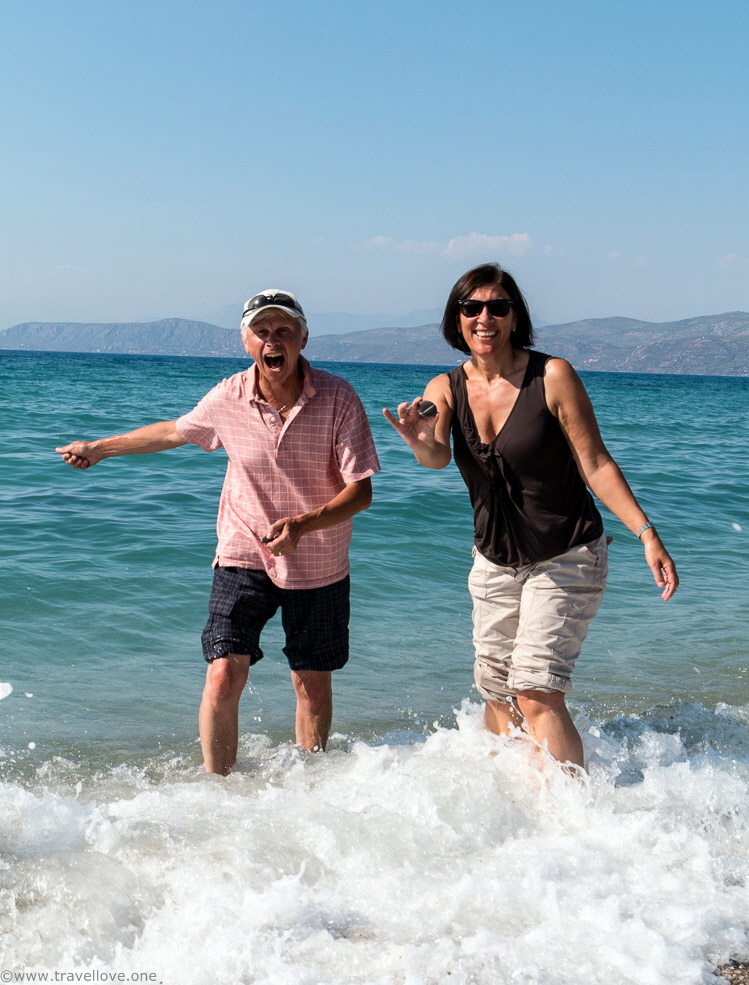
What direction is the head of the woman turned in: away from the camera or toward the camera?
toward the camera

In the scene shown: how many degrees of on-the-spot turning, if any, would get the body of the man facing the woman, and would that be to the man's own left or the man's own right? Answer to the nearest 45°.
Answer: approximately 45° to the man's own left

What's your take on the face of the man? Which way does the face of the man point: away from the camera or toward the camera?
toward the camera

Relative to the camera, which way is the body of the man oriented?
toward the camera
